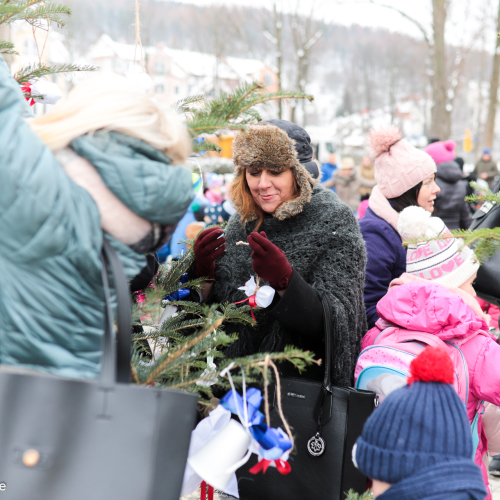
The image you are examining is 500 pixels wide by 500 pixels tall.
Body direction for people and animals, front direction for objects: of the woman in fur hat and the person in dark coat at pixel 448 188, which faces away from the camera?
the person in dark coat

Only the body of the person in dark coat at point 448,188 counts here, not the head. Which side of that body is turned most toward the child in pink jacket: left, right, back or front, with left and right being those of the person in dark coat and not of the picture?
back

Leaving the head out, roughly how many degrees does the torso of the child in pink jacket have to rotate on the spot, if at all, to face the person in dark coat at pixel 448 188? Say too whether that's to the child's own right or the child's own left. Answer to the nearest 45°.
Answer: approximately 45° to the child's own left

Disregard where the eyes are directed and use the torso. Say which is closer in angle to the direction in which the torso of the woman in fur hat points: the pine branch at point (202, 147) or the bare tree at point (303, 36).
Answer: the pine branch

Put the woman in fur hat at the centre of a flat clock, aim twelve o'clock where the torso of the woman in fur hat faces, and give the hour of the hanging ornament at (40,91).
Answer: The hanging ornament is roughly at 1 o'clock from the woman in fur hat.

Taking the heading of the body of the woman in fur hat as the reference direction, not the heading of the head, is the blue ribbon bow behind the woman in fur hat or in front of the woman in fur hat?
in front

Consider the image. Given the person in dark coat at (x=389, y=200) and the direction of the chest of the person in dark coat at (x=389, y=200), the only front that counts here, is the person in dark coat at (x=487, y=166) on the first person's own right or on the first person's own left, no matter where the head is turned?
on the first person's own left

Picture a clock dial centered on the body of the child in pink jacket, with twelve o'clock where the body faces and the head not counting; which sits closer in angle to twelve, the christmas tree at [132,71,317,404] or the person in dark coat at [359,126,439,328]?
the person in dark coat
